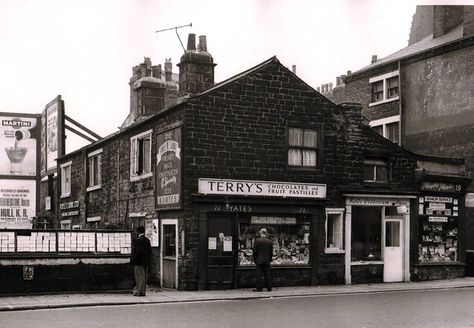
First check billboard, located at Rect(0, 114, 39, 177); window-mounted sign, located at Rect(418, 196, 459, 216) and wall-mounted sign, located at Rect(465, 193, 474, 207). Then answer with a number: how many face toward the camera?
3

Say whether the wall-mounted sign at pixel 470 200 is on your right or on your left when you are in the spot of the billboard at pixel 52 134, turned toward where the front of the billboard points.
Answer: on your left

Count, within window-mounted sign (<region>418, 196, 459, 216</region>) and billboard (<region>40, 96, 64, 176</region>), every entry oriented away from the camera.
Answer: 0

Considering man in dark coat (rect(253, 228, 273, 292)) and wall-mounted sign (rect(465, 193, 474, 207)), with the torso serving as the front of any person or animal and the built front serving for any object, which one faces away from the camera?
the man in dark coat

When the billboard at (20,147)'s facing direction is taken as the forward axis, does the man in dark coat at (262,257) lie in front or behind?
in front
